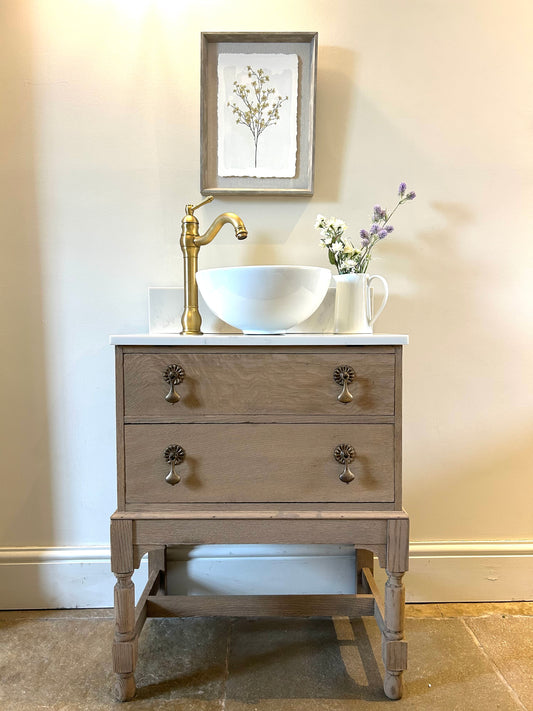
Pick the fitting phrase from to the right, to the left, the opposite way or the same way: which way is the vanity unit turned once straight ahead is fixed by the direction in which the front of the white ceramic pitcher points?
to the left

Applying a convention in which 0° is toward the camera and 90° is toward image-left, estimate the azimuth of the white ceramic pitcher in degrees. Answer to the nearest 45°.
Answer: approximately 90°

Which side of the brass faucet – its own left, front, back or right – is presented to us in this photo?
right

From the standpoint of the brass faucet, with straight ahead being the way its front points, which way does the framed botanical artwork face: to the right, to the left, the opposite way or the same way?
to the right
